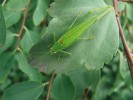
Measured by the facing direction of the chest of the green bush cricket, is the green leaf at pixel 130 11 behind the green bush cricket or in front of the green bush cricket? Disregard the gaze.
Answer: behind

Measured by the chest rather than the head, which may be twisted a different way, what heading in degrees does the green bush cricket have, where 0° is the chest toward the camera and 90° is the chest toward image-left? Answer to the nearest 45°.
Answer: approximately 45°
